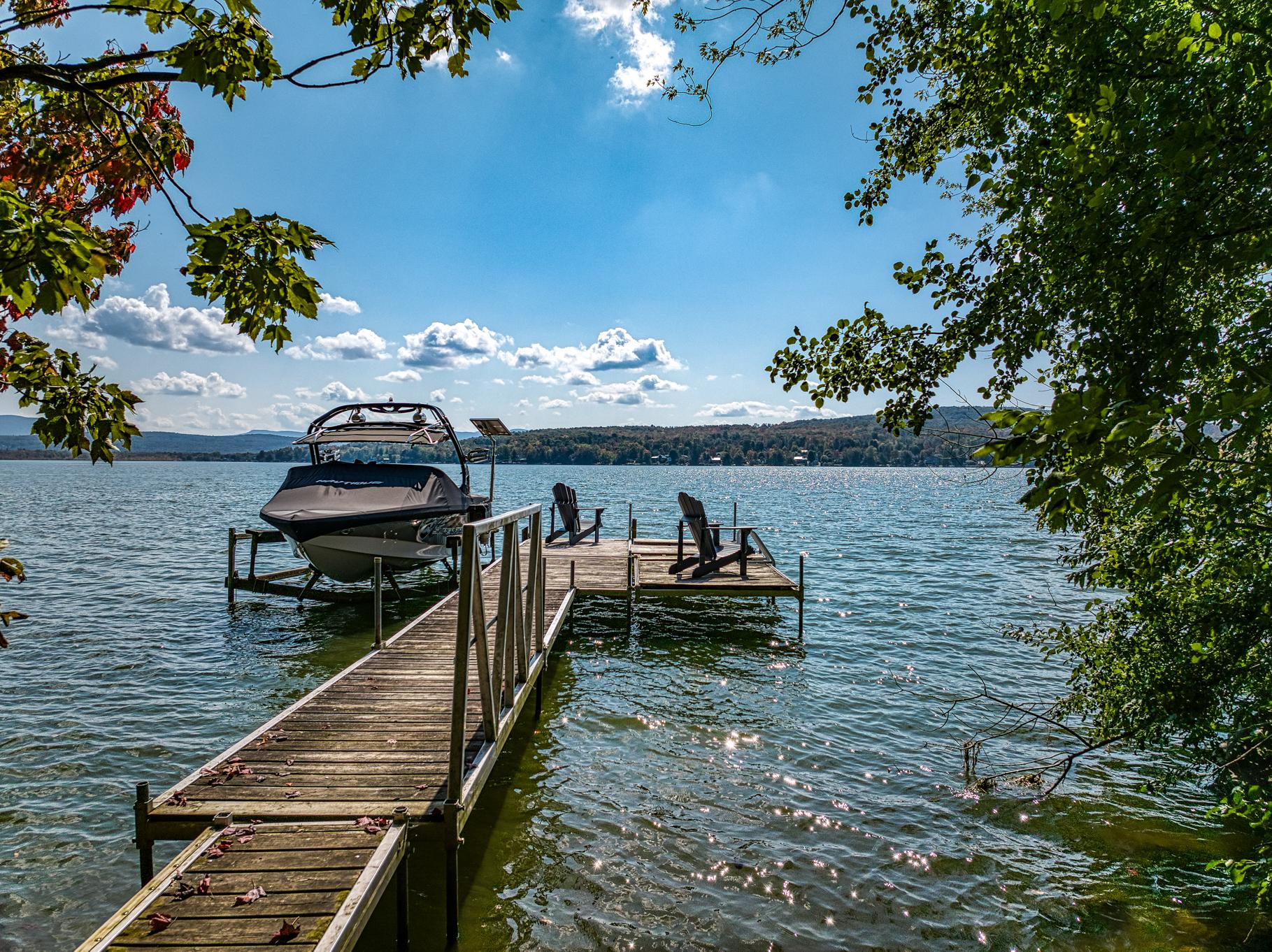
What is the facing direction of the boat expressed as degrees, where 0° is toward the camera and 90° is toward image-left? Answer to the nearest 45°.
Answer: approximately 45°

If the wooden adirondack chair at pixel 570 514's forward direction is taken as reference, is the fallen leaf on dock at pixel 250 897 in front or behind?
behind

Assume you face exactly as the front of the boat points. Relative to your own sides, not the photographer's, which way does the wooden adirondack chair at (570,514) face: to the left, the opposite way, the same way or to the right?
the opposite way

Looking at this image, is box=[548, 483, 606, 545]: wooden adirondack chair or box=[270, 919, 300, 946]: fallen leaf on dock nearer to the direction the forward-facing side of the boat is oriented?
the fallen leaf on dock

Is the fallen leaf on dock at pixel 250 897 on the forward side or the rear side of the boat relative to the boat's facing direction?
on the forward side

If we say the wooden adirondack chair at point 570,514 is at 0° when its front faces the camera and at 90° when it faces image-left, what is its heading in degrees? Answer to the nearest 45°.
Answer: approximately 225°

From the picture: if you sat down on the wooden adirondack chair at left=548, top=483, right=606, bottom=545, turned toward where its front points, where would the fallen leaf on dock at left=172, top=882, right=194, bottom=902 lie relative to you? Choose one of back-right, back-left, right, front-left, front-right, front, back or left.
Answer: back-right

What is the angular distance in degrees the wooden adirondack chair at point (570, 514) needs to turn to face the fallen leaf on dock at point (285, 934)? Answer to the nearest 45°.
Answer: approximately 135° to its right

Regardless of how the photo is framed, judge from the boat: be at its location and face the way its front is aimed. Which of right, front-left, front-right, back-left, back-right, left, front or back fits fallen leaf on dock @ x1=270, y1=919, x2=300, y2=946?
front-left
